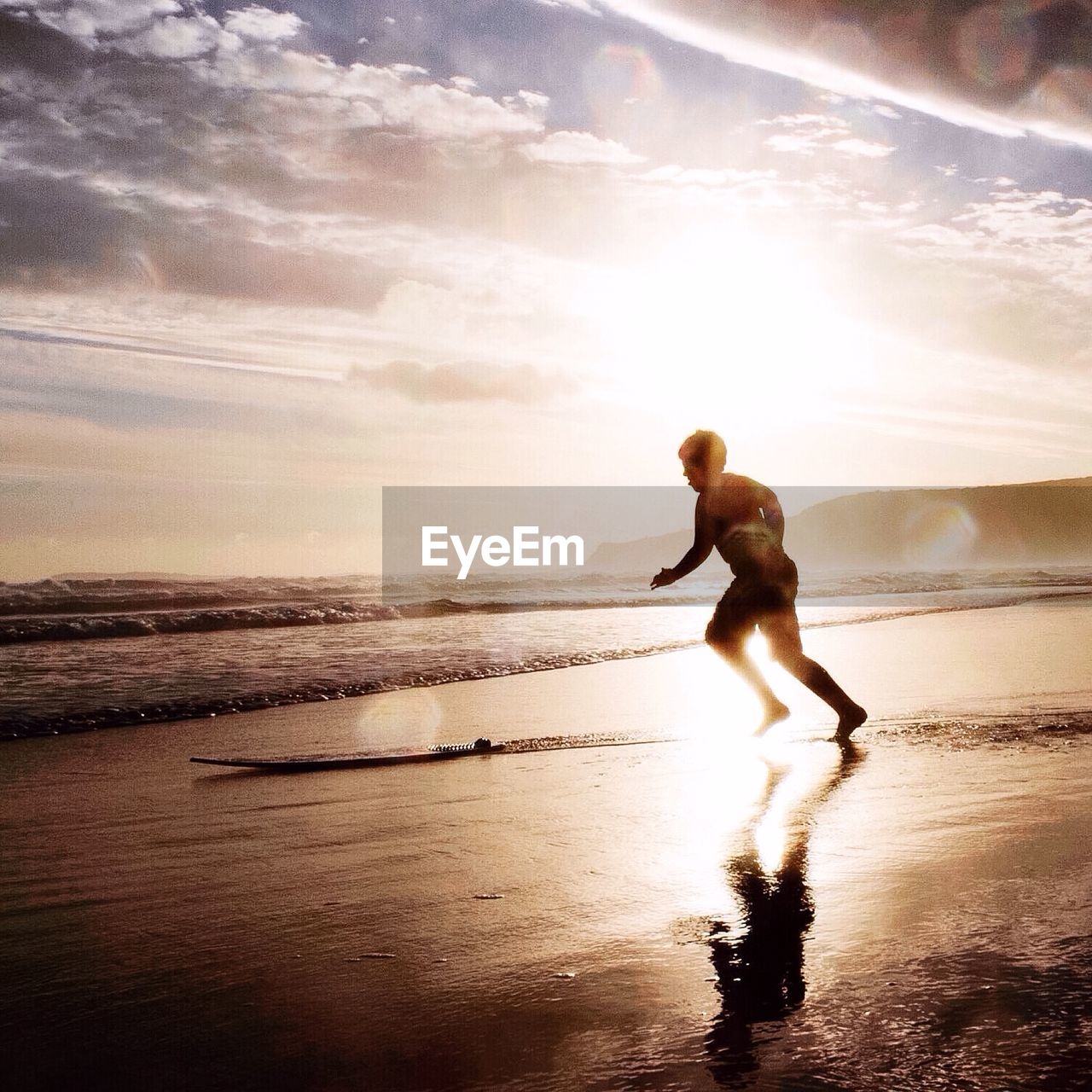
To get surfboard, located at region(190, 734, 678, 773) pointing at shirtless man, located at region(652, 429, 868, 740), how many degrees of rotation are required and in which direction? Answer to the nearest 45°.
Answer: approximately 180°

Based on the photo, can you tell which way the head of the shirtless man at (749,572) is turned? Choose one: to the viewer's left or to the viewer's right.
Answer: to the viewer's left

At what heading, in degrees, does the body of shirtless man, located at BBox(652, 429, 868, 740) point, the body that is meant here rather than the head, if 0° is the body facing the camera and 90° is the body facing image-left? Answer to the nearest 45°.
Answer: approximately 90°

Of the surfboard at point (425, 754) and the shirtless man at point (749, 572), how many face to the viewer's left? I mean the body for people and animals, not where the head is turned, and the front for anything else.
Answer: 2

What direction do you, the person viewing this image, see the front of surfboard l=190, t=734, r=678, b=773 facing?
facing to the left of the viewer
